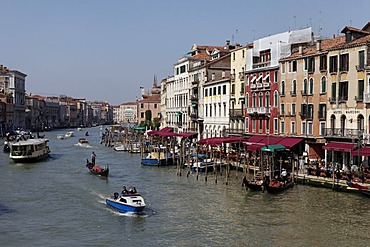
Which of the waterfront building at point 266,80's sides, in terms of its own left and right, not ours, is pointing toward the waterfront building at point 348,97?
left

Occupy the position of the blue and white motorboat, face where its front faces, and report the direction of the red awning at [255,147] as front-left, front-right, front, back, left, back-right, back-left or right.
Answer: left

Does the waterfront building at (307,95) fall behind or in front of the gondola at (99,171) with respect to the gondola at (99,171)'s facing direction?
in front

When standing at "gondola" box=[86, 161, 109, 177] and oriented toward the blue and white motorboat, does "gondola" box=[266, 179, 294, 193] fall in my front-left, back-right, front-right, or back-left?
front-left

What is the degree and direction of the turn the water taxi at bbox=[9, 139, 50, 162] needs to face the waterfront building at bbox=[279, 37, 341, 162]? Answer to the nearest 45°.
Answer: approximately 90° to its left

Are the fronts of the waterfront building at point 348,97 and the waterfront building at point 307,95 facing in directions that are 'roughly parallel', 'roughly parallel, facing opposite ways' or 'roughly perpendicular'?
roughly parallel

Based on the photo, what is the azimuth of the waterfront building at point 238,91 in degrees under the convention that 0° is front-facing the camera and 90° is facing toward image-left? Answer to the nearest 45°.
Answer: approximately 45°

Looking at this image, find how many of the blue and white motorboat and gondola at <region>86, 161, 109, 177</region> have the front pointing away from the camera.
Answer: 0

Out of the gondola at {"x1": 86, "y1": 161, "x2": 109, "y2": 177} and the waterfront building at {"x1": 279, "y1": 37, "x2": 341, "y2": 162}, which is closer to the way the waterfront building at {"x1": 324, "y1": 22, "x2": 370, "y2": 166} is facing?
the gondola

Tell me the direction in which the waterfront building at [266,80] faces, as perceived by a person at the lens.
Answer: facing the viewer and to the left of the viewer

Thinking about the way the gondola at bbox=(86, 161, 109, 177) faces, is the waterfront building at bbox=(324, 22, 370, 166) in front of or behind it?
in front

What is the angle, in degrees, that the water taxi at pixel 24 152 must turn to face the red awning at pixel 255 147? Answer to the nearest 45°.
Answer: approximately 90° to its left
